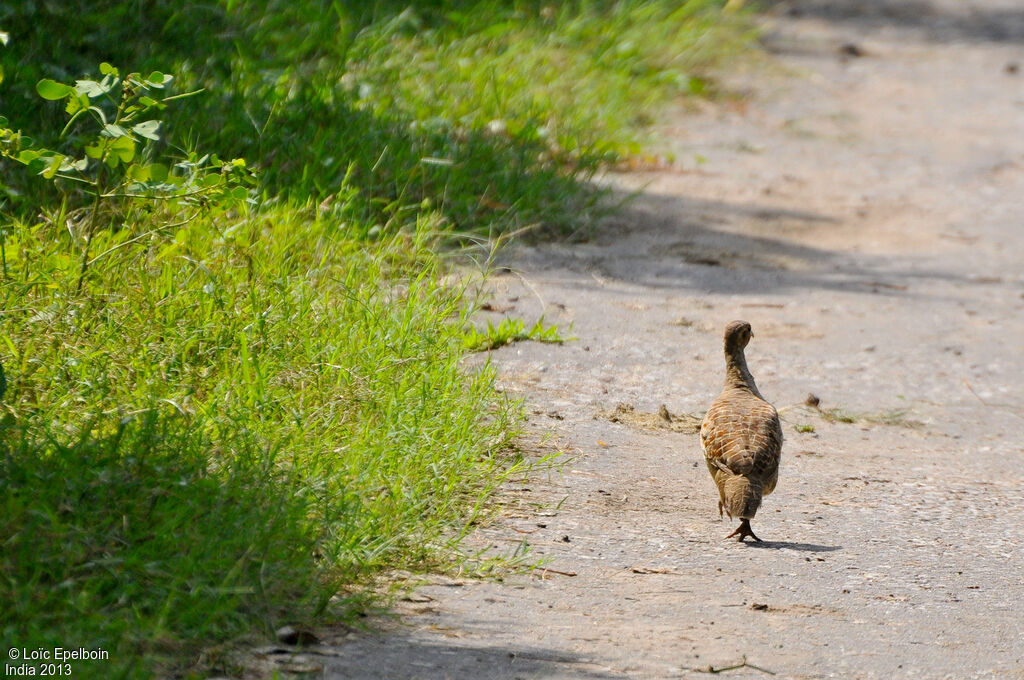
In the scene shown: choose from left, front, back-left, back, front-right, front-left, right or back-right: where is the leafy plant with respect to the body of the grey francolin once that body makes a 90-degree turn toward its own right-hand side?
back

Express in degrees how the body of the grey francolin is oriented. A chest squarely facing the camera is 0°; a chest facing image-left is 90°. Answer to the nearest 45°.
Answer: approximately 180°
